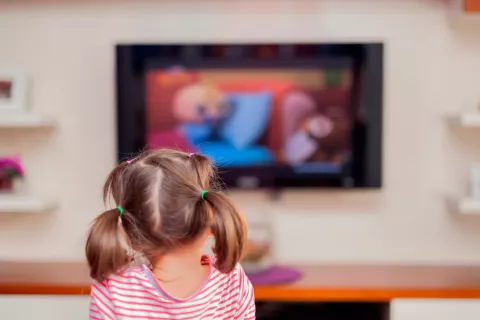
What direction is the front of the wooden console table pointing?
toward the camera

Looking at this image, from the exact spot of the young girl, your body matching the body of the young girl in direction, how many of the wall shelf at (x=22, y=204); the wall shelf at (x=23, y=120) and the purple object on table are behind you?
0

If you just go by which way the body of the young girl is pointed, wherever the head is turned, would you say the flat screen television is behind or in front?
in front

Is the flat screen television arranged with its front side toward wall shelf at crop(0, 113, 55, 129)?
no

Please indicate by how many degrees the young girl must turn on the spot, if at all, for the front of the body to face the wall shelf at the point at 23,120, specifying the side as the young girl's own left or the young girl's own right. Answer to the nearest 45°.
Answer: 0° — they already face it

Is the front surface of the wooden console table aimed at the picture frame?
no

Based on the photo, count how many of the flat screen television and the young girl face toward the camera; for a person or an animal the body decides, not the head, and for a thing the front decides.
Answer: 1

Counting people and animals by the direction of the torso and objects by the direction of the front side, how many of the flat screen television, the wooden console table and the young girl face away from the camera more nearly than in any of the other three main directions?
1

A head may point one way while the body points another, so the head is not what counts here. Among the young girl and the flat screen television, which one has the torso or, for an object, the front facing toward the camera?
the flat screen television

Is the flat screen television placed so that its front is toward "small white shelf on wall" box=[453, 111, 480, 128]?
no

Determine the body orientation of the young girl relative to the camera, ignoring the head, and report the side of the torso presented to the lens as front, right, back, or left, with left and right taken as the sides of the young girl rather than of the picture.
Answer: back

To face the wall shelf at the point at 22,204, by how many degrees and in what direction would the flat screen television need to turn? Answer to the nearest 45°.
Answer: approximately 90° to its right

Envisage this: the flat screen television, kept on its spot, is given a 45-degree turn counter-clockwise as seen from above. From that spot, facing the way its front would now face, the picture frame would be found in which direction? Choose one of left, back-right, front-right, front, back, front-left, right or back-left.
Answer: back-right

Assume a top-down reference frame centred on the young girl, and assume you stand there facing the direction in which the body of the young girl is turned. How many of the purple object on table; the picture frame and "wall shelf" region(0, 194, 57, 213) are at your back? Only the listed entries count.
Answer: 0

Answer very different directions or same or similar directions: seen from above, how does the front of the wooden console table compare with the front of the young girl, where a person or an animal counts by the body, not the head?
very different directions

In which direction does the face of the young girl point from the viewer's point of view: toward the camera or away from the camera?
away from the camera

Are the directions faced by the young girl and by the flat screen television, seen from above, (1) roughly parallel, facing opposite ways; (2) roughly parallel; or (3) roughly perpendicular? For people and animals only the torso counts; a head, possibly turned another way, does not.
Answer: roughly parallel, facing opposite ways
